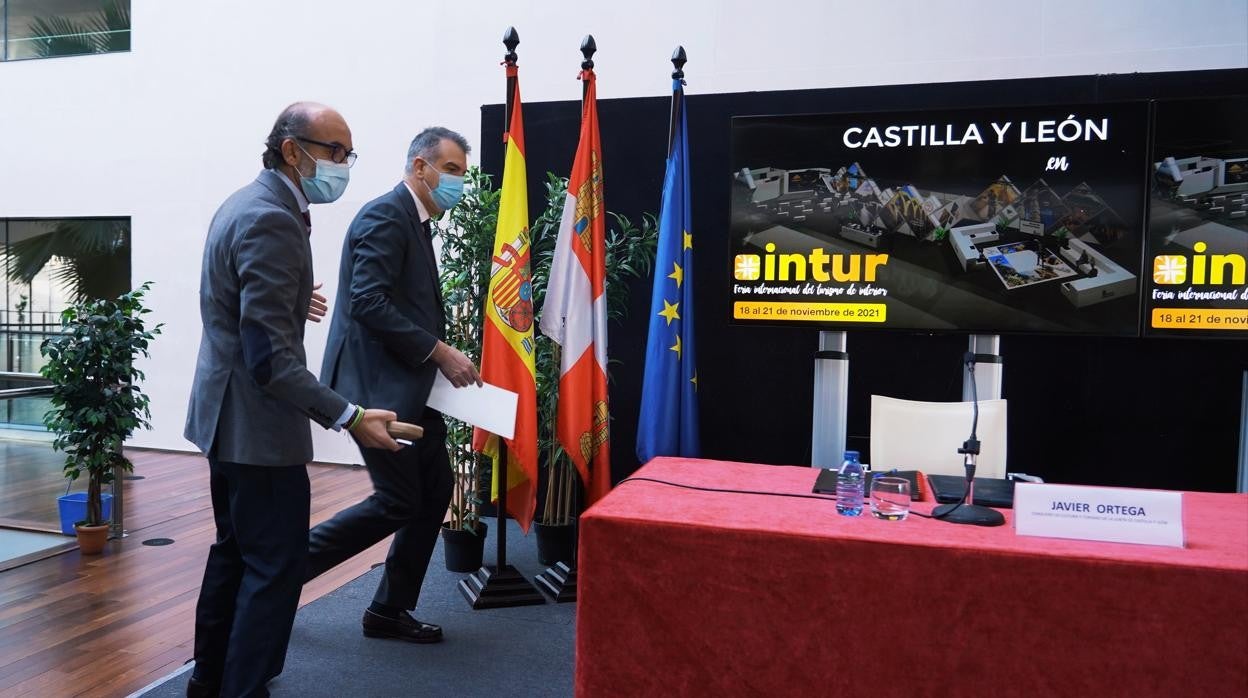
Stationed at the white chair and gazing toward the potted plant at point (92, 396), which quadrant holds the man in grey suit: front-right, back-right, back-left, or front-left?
front-left

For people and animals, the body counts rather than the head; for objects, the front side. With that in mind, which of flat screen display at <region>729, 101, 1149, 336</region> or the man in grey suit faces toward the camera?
the flat screen display

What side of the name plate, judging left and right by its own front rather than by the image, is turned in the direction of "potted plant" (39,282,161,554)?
right

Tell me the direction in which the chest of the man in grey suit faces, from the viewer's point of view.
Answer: to the viewer's right

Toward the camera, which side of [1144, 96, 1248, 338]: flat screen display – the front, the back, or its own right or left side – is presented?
front

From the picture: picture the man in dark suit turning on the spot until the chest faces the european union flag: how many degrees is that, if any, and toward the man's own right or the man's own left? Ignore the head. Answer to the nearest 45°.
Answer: approximately 45° to the man's own left

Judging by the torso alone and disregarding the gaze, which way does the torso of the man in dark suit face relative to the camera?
to the viewer's right

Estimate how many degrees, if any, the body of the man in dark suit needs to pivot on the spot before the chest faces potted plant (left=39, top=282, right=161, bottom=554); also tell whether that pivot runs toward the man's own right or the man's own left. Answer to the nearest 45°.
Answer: approximately 135° to the man's own left

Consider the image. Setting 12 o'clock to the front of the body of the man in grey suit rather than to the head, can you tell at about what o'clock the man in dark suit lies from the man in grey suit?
The man in dark suit is roughly at 10 o'clock from the man in grey suit.

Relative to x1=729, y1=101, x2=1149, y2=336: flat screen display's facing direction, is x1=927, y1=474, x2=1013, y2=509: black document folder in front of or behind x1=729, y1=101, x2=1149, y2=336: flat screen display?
in front

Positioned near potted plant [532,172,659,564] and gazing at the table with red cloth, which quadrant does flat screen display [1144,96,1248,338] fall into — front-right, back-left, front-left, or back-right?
front-left

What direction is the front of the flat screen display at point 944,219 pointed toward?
toward the camera

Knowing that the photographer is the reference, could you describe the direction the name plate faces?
facing the viewer

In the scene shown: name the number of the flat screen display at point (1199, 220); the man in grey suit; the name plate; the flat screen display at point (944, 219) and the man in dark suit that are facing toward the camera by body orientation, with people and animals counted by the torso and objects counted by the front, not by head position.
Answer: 3

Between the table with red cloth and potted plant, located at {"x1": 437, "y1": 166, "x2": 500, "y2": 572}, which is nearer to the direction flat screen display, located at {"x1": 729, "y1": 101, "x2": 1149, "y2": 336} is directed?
the table with red cloth
